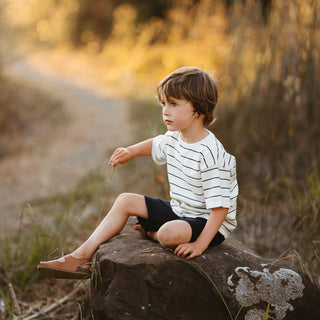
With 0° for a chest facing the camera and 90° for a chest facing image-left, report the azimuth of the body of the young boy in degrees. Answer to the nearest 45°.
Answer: approximately 45°
